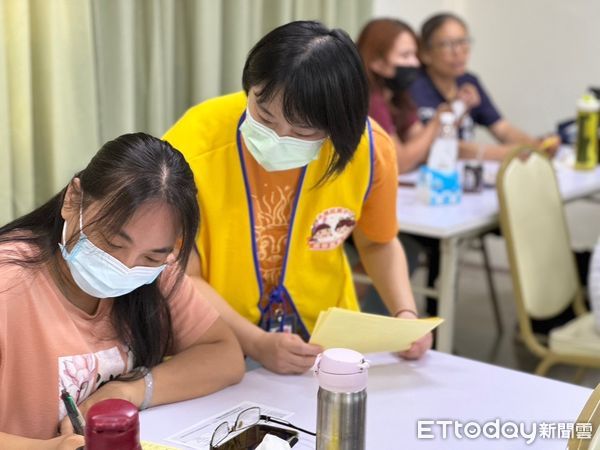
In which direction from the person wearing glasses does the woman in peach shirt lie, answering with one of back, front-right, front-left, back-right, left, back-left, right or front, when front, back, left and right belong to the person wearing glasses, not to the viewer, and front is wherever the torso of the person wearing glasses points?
front-right

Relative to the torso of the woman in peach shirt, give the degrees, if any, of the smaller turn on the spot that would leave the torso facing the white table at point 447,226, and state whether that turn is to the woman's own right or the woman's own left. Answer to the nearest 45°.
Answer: approximately 90° to the woman's own left

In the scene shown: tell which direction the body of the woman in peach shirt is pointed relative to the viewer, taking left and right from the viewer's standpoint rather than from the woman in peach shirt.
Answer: facing the viewer and to the right of the viewer

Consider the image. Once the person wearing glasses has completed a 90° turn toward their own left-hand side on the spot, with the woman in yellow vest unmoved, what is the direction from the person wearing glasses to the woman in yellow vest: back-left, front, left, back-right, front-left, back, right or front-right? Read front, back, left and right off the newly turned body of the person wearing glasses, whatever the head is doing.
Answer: back-right

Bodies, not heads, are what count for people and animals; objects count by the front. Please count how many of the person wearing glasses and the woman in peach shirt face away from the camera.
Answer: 0

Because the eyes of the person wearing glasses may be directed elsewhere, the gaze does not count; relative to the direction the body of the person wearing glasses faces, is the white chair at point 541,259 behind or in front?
in front

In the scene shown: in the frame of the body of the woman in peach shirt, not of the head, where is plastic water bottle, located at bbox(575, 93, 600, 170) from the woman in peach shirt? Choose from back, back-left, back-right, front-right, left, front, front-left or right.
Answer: left

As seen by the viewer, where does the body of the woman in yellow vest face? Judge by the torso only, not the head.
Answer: toward the camera

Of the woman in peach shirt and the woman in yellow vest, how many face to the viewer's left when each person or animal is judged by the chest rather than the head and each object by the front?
0

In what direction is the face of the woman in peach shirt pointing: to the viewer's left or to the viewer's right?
to the viewer's right

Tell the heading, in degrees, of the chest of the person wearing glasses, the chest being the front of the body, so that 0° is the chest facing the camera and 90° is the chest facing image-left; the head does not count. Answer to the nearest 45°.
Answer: approximately 315°

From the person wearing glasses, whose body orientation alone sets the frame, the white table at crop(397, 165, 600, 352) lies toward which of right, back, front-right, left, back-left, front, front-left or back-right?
front-right
